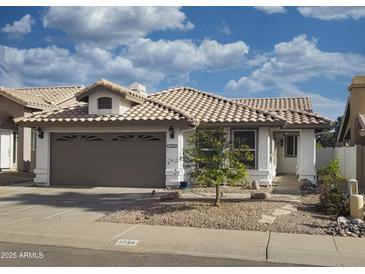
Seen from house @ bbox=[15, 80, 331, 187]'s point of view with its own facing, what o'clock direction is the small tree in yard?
The small tree in yard is roughly at 11 o'clock from the house.

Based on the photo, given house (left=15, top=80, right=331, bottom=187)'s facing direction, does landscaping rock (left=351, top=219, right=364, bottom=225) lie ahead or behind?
ahead

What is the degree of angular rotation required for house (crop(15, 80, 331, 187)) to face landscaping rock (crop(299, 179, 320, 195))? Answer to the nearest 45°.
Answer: approximately 90° to its left

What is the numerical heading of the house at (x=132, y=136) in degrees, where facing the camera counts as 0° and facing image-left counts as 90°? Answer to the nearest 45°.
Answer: approximately 0°

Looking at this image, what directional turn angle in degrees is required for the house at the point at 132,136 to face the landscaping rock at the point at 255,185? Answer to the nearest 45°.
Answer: approximately 90° to its left

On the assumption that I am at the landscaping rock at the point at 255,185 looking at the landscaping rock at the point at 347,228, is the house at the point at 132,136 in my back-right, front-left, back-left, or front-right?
back-right

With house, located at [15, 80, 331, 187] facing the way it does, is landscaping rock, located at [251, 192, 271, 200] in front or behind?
in front

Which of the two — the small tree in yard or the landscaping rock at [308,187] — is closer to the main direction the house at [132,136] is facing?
the small tree in yard
